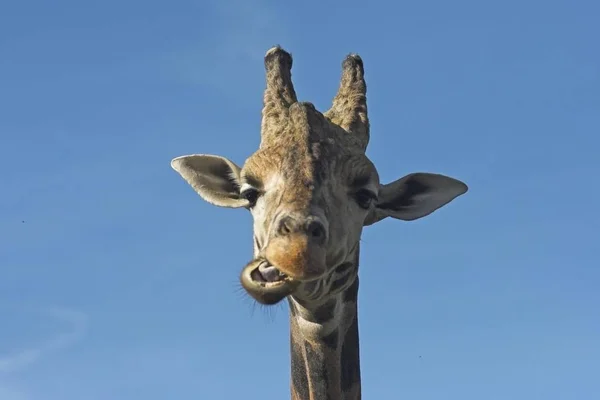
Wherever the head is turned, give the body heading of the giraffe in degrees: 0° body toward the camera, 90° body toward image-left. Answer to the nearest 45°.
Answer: approximately 0°
